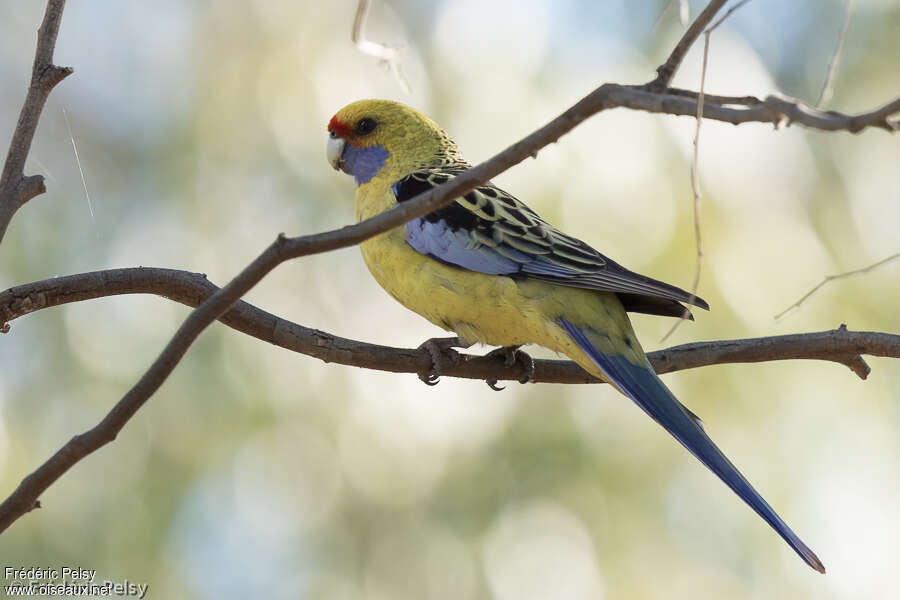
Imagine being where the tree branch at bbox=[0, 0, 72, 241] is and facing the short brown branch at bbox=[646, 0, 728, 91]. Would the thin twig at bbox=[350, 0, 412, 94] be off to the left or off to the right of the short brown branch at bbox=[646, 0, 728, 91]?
left

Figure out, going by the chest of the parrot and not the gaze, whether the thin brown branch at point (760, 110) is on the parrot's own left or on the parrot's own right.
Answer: on the parrot's own left

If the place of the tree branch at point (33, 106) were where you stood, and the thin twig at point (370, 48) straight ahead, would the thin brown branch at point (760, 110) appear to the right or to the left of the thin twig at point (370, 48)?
right

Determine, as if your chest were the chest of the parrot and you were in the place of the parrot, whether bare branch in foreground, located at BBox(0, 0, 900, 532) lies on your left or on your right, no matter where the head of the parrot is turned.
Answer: on your left

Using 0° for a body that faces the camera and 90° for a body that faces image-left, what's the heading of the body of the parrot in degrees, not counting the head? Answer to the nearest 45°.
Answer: approximately 90°
